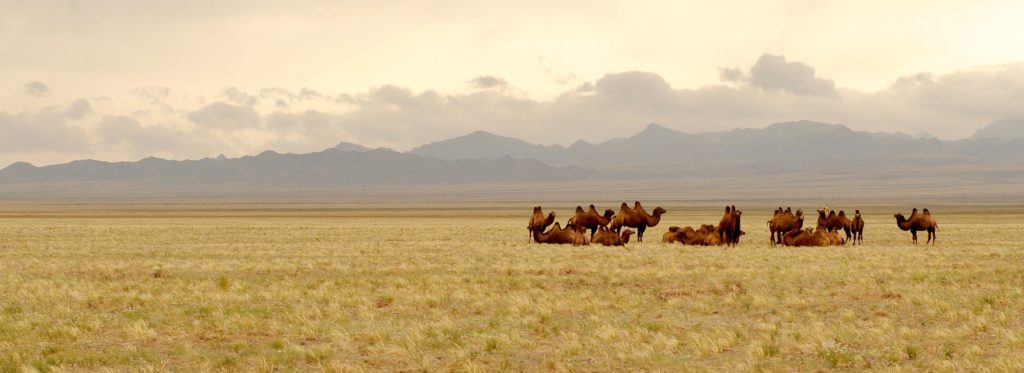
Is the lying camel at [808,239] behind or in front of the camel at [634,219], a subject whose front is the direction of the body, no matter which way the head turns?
in front

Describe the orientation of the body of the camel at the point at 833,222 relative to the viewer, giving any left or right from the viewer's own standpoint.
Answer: facing to the left of the viewer

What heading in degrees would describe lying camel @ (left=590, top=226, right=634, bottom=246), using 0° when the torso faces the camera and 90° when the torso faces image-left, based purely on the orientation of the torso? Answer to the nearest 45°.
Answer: approximately 270°

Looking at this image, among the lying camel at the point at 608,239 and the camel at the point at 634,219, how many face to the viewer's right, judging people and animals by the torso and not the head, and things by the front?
2

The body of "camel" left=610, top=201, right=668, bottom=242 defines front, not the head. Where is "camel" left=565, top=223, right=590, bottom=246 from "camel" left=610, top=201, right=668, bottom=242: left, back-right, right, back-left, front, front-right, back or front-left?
back-right

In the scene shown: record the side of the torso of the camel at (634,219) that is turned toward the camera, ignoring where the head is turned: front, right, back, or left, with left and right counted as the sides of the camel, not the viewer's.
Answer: right

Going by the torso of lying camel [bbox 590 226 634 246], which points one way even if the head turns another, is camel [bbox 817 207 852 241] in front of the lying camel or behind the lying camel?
in front
